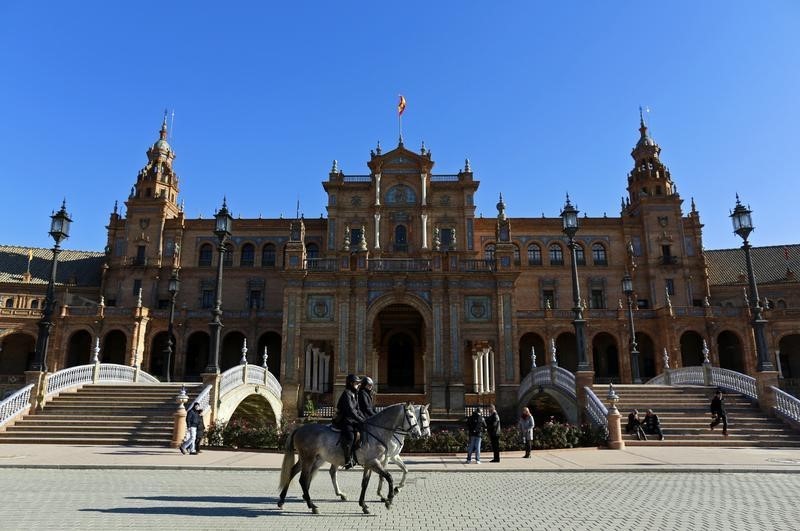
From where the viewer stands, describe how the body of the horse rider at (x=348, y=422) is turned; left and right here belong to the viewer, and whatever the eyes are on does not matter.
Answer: facing to the right of the viewer

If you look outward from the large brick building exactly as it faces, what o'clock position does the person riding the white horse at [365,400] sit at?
The person riding the white horse is roughly at 12 o'clock from the large brick building.

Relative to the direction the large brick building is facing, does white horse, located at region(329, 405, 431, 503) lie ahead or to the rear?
ahead

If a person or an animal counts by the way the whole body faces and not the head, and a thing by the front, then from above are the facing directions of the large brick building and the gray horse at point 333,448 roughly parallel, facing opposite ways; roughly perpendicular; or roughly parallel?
roughly perpendicular

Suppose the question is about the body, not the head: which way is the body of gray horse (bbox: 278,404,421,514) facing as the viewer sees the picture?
to the viewer's right

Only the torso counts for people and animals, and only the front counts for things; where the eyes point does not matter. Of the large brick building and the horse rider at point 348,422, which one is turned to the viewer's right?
the horse rider

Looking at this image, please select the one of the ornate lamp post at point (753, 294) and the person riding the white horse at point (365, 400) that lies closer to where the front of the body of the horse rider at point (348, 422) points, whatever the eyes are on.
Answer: the ornate lamp post
